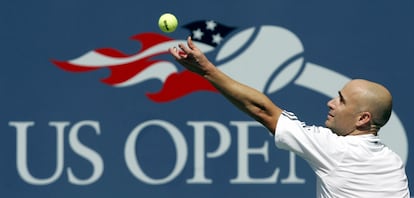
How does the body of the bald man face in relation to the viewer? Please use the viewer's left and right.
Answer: facing away from the viewer and to the left of the viewer

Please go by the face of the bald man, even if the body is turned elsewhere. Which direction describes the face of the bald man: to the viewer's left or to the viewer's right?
to the viewer's left
